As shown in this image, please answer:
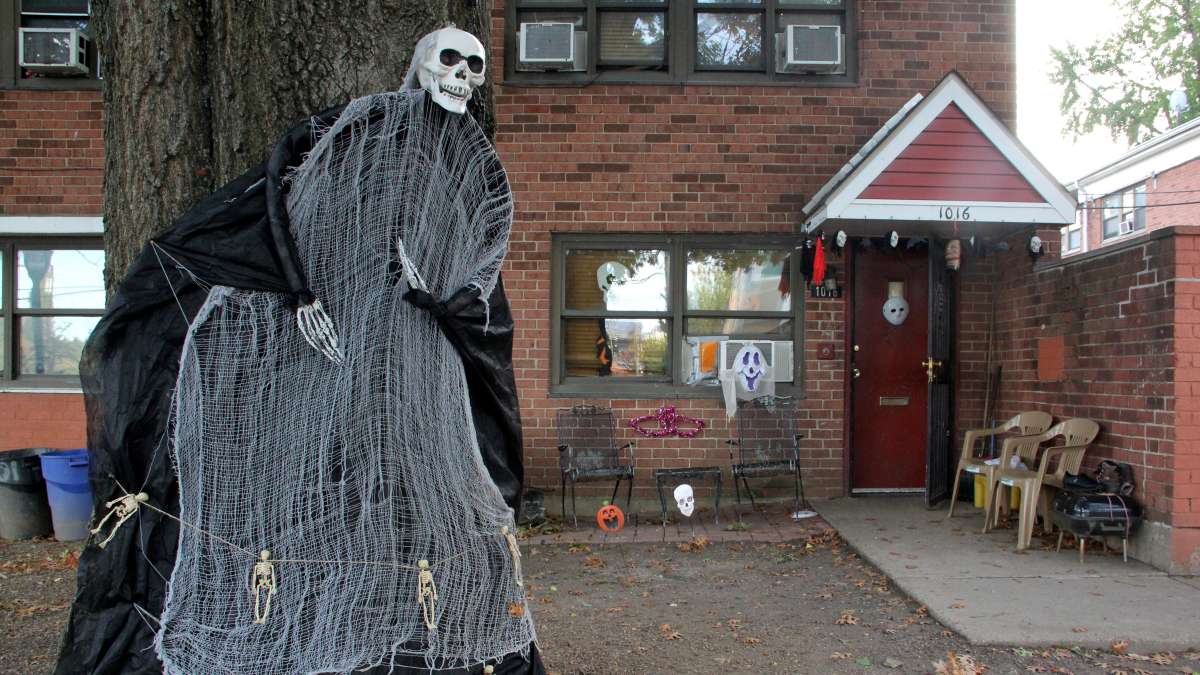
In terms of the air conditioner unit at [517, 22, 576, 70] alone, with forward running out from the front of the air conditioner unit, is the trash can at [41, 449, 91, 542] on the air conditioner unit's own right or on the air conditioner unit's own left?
on the air conditioner unit's own right

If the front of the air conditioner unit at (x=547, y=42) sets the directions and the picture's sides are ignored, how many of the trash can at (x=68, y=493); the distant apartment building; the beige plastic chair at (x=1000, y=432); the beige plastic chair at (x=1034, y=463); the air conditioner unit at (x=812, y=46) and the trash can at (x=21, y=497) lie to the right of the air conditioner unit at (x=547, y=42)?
2

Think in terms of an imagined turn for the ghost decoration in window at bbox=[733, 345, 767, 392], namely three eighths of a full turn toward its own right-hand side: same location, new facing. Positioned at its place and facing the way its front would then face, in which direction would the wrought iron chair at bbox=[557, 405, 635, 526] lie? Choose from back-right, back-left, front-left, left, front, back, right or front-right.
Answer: front-left

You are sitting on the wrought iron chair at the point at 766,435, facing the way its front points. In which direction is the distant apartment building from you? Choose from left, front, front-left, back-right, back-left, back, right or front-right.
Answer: back-left

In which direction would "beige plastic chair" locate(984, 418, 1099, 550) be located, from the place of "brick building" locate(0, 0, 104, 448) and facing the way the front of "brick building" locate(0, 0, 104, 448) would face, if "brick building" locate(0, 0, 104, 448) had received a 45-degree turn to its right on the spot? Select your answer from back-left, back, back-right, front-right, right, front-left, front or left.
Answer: left

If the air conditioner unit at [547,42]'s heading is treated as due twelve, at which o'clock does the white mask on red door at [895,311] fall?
The white mask on red door is roughly at 9 o'clock from the air conditioner unit.
